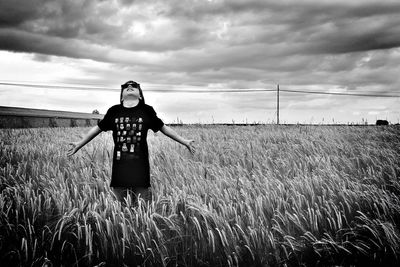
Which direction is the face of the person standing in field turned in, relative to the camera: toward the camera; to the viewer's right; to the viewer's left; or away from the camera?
toward the camera

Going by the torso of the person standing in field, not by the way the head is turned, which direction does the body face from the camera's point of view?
toward the camera
